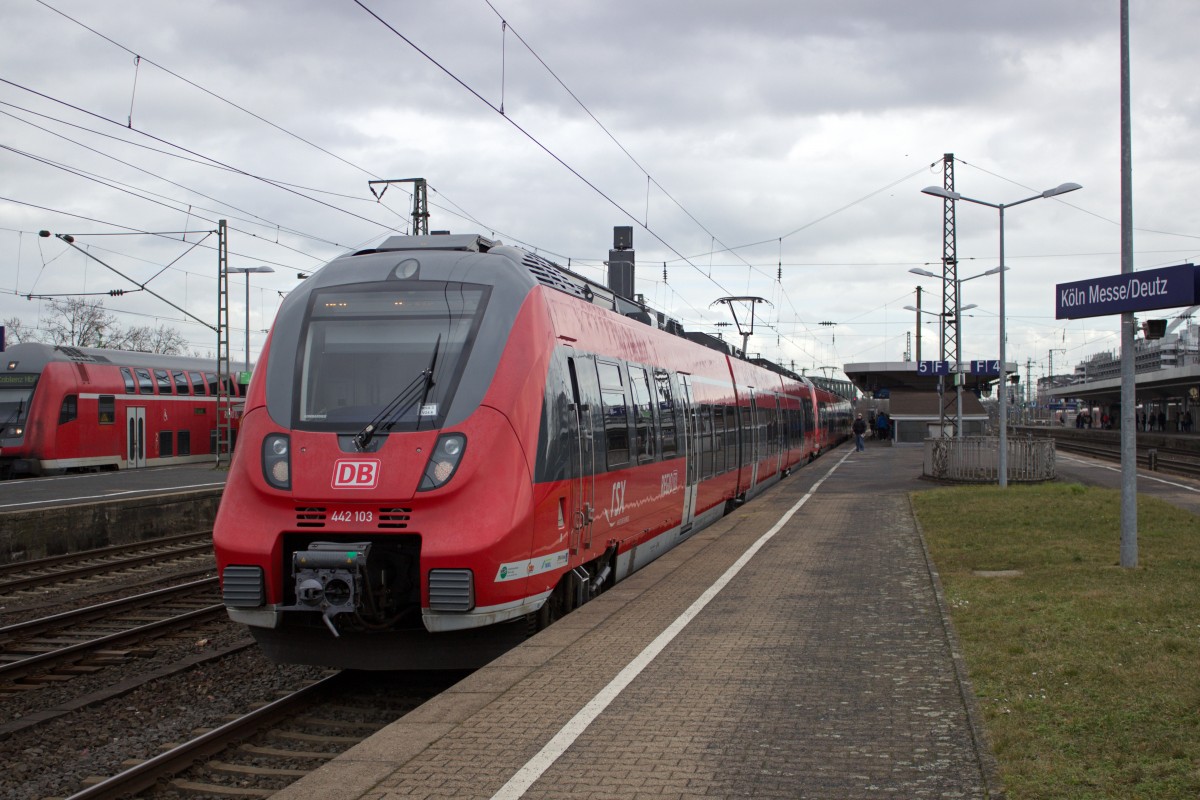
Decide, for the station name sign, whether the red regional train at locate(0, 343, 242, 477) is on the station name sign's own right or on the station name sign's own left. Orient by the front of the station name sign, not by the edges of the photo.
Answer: on the station name sign's own right

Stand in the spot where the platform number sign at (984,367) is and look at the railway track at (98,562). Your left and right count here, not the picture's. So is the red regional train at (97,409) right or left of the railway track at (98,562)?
right

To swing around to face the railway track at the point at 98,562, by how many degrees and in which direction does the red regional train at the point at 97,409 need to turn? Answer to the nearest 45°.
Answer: approximately 45° to its left

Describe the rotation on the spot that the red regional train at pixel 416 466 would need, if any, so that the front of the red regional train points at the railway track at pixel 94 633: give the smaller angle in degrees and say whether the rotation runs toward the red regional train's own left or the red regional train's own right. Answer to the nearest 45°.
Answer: approximately 90° to the red regional train's own right

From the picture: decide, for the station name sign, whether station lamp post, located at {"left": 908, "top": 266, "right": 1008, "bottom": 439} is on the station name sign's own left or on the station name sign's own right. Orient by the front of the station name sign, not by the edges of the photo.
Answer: on the station name sign's own right

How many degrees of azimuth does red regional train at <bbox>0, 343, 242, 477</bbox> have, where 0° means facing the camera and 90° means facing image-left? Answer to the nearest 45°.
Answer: approximately 45°

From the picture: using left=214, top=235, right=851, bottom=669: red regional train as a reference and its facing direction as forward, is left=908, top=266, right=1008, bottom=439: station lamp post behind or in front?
behind

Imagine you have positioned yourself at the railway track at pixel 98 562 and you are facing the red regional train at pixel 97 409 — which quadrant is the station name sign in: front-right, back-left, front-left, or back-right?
back-right

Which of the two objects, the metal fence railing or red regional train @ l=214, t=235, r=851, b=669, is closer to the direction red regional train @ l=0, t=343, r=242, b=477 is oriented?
the red regional train
